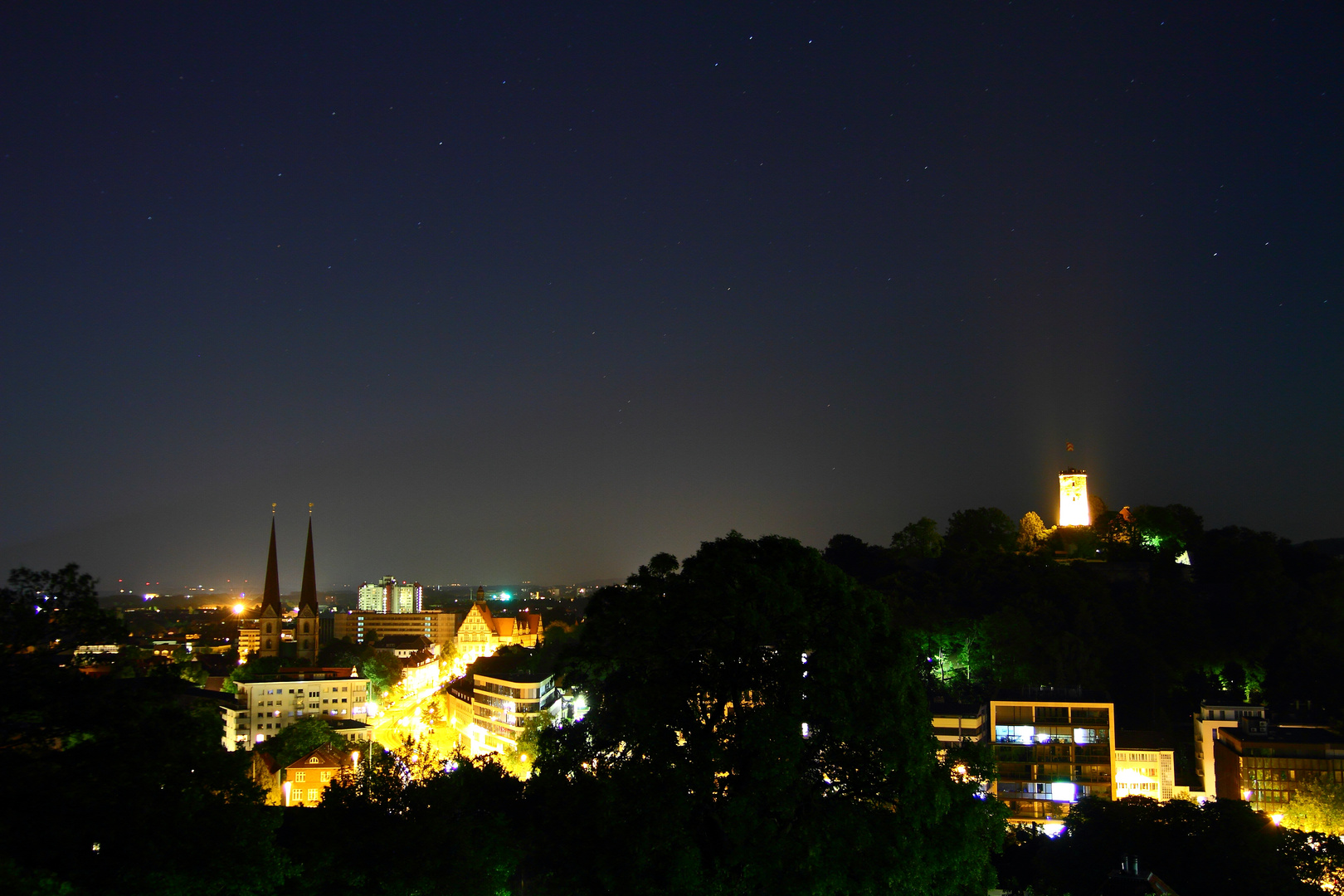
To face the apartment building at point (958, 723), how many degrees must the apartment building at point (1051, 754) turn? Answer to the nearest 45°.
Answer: approximately 90° to its right

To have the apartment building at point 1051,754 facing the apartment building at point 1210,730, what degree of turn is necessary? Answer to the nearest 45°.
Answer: approximately 135° to its left

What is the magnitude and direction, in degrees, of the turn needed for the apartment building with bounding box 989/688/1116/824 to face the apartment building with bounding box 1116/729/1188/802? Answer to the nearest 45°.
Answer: approximately 135° to its left

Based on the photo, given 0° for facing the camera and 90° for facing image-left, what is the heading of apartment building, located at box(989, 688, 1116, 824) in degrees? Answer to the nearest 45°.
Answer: approximately 0°
